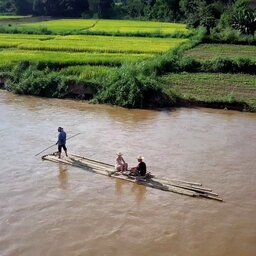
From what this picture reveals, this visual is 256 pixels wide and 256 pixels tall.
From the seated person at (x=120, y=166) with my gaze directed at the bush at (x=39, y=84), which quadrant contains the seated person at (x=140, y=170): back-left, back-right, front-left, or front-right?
back-right

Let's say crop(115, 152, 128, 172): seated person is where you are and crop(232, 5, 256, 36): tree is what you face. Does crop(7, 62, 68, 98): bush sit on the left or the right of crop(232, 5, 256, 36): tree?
left

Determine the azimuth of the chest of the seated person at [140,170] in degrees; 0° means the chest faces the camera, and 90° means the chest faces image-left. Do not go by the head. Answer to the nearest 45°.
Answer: approximately 90°

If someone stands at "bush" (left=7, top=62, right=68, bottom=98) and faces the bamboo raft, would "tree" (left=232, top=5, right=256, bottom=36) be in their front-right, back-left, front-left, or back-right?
back-left

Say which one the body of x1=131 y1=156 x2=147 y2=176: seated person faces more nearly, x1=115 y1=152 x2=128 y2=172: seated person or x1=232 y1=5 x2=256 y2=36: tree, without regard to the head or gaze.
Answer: the seated person

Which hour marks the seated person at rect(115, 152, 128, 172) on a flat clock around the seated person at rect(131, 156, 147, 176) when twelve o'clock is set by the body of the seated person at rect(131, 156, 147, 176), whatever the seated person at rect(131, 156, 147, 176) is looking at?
the seated person at rect(115, 152, 128, 172) is roughly at 1 o'clock from the seated person at rect(131, 156, 147, 176).

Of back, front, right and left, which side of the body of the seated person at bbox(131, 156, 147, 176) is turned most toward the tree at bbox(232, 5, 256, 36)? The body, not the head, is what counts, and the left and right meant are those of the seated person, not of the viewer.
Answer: right

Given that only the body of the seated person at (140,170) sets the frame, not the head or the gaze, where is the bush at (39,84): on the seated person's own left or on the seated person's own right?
on the seated person's own right
